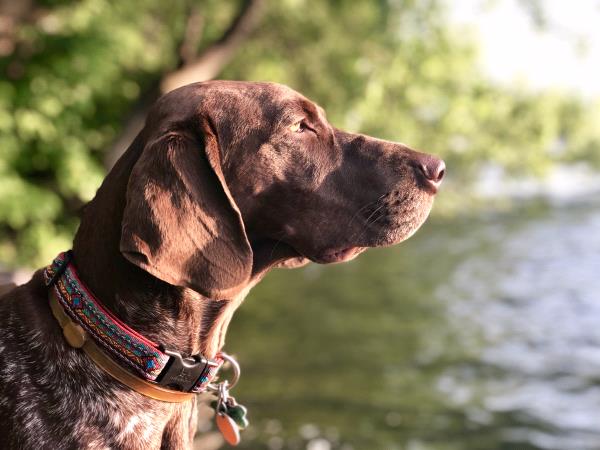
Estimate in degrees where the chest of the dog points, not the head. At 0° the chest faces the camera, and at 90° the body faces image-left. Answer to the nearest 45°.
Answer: approximately 270°
